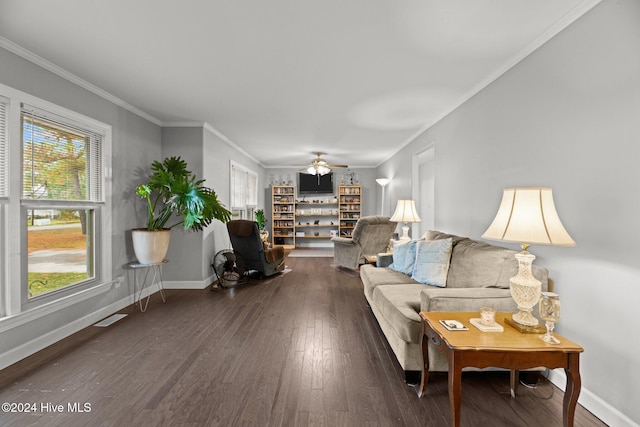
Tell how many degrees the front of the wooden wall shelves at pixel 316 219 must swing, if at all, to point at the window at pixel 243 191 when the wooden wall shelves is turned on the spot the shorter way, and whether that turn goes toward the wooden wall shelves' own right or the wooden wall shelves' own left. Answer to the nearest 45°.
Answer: approximately 45° to the wooden wall shelves' own right

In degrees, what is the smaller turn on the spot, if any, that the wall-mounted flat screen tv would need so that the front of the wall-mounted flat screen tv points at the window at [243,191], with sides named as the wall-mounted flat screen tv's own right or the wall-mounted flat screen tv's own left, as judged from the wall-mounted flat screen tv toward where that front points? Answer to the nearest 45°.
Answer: approximately 45° to the wall-mounted flat screen tv's own right

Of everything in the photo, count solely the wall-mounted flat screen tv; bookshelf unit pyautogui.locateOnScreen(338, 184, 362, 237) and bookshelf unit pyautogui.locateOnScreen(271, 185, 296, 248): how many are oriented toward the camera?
3

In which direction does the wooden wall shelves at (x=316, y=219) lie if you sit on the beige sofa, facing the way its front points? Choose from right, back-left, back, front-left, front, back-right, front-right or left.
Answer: right

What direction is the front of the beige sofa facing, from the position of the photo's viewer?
facing the viewer and to the left of the viewer

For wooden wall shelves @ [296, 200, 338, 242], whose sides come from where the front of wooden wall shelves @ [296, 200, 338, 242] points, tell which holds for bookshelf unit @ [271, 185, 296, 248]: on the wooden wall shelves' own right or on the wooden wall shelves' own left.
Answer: on the wooden wall shelves' own right

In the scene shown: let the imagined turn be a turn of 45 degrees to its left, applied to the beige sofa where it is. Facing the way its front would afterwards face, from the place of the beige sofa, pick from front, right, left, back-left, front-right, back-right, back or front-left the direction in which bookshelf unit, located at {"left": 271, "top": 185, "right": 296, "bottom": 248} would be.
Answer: back-right

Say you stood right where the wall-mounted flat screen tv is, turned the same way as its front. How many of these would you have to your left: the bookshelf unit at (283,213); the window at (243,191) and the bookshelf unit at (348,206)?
1

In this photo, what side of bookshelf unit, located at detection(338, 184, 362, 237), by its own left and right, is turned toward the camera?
front

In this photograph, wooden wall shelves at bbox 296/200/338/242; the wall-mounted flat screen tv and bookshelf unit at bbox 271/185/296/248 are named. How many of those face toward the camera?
3

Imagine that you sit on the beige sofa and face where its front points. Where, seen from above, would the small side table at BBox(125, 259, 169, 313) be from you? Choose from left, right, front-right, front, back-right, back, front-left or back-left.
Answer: front-right

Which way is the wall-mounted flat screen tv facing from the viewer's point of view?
toward the camera

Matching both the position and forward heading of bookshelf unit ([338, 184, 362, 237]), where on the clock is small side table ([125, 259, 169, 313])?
The small side table is roughly at 1 o'clock from the bookshelf unit.

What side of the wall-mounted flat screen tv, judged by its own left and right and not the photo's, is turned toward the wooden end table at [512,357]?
front
